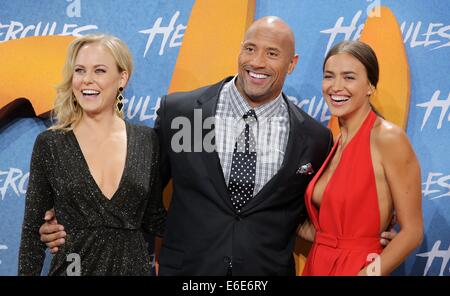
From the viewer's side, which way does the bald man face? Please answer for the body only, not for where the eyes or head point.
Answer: toward the camera

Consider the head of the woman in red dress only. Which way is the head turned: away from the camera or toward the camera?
toward the camera

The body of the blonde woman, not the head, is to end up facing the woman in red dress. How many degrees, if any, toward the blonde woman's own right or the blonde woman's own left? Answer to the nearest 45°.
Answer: approximately 90° to the blonde woman's own left

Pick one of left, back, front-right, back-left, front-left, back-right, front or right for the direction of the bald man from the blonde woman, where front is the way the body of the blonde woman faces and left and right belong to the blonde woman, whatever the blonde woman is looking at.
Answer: left

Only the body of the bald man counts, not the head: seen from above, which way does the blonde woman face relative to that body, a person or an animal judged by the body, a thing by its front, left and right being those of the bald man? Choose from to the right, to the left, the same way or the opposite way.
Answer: the same way

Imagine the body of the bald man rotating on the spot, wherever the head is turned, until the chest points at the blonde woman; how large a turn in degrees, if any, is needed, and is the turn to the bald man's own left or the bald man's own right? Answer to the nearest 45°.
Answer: approximately 90° to the bald man's own right

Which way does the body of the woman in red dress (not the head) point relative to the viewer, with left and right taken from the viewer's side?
facing the viewer and to the left of the viewer

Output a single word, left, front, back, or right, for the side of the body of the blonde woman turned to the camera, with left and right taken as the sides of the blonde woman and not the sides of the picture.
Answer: front

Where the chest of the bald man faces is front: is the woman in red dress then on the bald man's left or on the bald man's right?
on the bald man's left

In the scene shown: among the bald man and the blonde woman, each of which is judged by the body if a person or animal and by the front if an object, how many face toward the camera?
2
